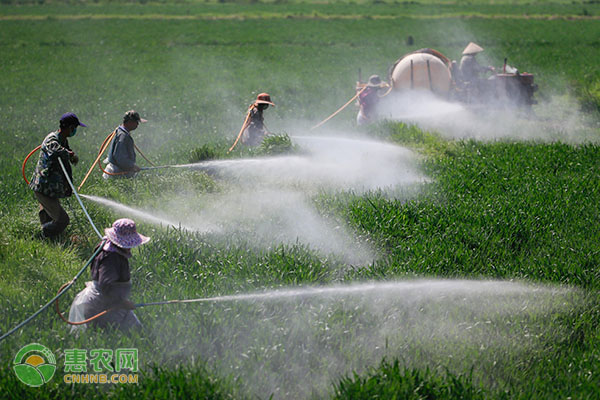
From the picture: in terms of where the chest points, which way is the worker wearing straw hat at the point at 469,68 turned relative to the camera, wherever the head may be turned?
to the viewer's right

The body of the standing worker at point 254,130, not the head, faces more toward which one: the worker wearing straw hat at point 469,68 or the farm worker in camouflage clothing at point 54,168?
the worker wearing straw hat

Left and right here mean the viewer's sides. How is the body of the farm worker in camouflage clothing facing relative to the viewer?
facing to the right of the viewer

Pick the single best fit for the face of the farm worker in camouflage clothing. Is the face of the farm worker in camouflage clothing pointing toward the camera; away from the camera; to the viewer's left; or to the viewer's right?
to the viewer's right

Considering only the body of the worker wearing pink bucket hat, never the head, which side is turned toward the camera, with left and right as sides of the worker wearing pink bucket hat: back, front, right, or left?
right

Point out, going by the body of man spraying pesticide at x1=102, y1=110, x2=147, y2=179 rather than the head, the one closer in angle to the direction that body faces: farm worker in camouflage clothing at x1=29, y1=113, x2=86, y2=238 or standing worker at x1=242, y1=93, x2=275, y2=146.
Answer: the standing worker

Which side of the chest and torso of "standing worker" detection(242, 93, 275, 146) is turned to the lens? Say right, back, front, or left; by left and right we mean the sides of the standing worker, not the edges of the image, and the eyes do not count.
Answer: right

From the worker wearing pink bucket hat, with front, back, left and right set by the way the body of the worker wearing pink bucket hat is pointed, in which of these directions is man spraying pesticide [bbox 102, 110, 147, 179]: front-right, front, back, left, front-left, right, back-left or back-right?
left

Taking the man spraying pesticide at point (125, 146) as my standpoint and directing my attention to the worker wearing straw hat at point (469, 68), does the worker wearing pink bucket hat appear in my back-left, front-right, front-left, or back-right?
back-right

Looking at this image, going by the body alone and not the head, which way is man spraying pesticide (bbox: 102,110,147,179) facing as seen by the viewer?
to the viewer's right
